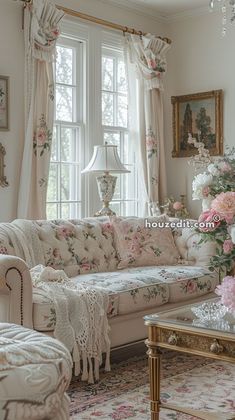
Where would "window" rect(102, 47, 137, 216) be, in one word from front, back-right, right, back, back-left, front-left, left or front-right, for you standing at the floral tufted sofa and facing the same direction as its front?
back-left

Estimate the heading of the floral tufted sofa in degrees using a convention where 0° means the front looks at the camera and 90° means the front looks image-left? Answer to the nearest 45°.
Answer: approximately 315°

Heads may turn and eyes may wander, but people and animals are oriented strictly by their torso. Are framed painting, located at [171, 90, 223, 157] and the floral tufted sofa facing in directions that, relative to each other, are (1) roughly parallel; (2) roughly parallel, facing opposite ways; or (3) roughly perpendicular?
roughly perpendicular

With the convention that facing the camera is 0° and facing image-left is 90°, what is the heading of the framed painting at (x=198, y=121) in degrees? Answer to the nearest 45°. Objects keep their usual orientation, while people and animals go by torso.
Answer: approximately 45°

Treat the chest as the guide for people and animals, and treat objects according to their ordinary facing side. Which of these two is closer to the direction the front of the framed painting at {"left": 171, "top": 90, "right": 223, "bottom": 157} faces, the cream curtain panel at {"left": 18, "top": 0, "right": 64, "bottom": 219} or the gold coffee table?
the cream curtain panel

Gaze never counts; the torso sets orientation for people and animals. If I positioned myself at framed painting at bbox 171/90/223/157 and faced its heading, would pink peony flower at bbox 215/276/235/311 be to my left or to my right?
on my left

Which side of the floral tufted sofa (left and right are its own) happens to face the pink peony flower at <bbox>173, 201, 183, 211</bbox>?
left

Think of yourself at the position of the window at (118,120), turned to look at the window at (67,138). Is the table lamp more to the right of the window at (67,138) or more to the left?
left
